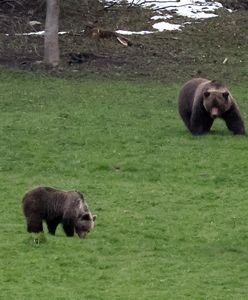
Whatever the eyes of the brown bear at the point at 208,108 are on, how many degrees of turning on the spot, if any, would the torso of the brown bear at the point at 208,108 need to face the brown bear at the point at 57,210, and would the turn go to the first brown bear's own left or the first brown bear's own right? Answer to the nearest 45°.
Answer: approximately 45° to the first brown bear's own right

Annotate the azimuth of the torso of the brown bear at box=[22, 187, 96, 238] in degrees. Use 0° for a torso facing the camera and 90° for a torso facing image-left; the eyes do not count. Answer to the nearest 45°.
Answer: approximately 315°

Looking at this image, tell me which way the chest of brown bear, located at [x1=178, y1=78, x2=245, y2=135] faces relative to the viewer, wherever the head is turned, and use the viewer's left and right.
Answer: facing the viewer and to the right of the viewer

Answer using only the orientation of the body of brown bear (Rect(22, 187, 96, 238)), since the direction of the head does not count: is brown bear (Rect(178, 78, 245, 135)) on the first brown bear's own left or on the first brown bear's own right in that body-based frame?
on the first brown bear's own left

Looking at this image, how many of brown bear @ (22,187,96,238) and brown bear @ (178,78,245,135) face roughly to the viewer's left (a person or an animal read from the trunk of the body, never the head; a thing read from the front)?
0
